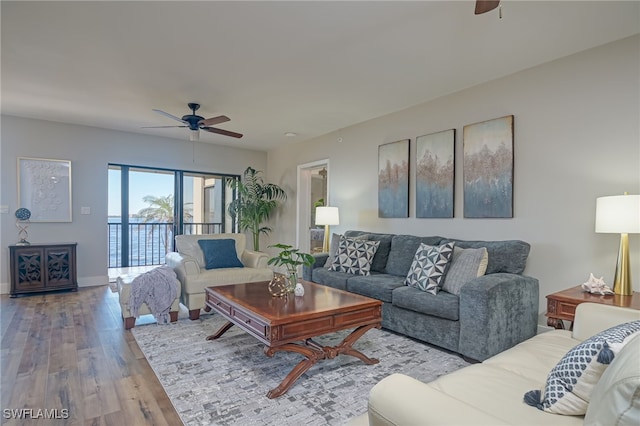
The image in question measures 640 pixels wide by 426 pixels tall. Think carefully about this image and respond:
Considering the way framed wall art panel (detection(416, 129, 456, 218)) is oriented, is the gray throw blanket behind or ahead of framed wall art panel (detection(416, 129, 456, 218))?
ahead

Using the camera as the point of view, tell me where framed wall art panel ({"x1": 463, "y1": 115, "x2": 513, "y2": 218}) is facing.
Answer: facing the viewer and to the left of the viewer

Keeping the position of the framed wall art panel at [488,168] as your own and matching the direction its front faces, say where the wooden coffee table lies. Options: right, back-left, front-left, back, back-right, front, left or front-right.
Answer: front

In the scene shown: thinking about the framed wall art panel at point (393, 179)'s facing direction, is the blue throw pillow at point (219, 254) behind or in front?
in front

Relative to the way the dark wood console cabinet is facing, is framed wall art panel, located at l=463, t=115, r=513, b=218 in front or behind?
in front

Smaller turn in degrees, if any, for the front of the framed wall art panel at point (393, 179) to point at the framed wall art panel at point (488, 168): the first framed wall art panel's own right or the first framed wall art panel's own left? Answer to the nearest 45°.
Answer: approximately 90° to the first framed wall art panel's own left

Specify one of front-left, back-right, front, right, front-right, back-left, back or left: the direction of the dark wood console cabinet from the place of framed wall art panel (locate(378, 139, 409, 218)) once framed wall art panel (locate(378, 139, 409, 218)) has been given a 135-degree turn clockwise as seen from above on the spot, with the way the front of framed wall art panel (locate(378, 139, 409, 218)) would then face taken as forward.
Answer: left

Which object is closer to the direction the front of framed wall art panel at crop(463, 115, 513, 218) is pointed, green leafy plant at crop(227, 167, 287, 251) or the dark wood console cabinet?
the dark wood console cabinet

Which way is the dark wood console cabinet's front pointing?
toward the camera

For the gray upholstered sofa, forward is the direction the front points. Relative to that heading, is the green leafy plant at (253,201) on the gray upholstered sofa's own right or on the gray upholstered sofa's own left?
on the gray upholstered sofa's own right

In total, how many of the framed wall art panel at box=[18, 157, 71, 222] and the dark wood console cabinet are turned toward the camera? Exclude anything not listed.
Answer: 2

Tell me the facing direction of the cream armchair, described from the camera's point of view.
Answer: facing the viewer and to the right of the viewer

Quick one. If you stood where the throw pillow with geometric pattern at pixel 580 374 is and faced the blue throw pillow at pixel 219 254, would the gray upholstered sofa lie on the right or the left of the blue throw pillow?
right

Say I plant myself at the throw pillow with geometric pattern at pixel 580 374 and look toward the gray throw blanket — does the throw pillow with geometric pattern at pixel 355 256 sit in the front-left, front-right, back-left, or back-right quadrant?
front-right
